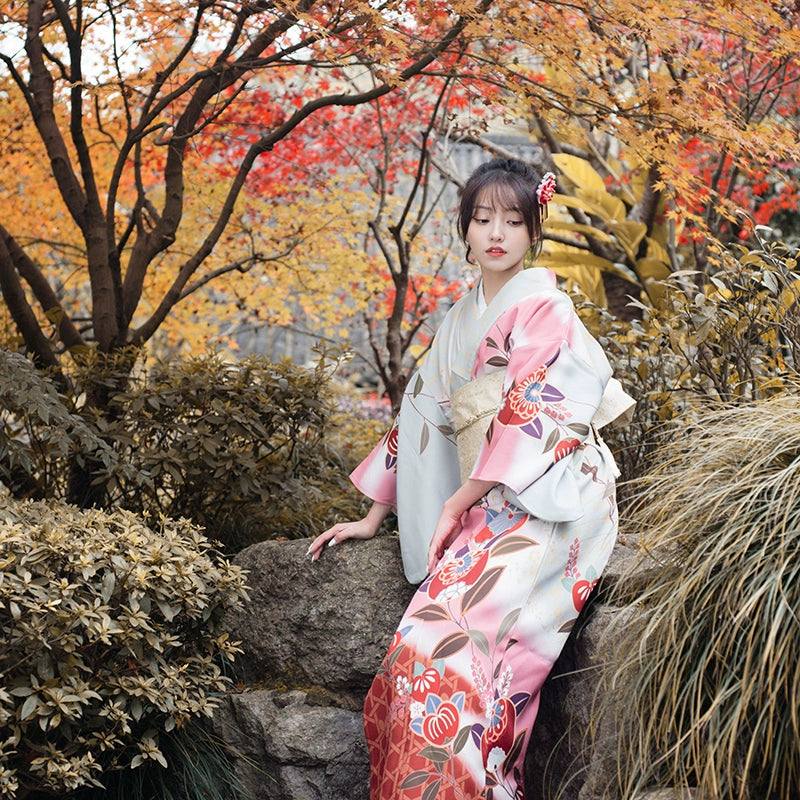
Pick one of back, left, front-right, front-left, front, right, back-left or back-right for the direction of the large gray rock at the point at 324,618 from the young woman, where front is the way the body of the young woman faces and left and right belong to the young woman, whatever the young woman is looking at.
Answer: right

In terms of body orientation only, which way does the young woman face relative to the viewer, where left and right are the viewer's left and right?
facing the viewer and to the left of the viewer

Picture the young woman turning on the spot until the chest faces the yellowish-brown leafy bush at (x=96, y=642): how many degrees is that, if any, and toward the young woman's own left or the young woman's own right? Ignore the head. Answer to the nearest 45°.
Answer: approximately 45° to the young woman's own right
